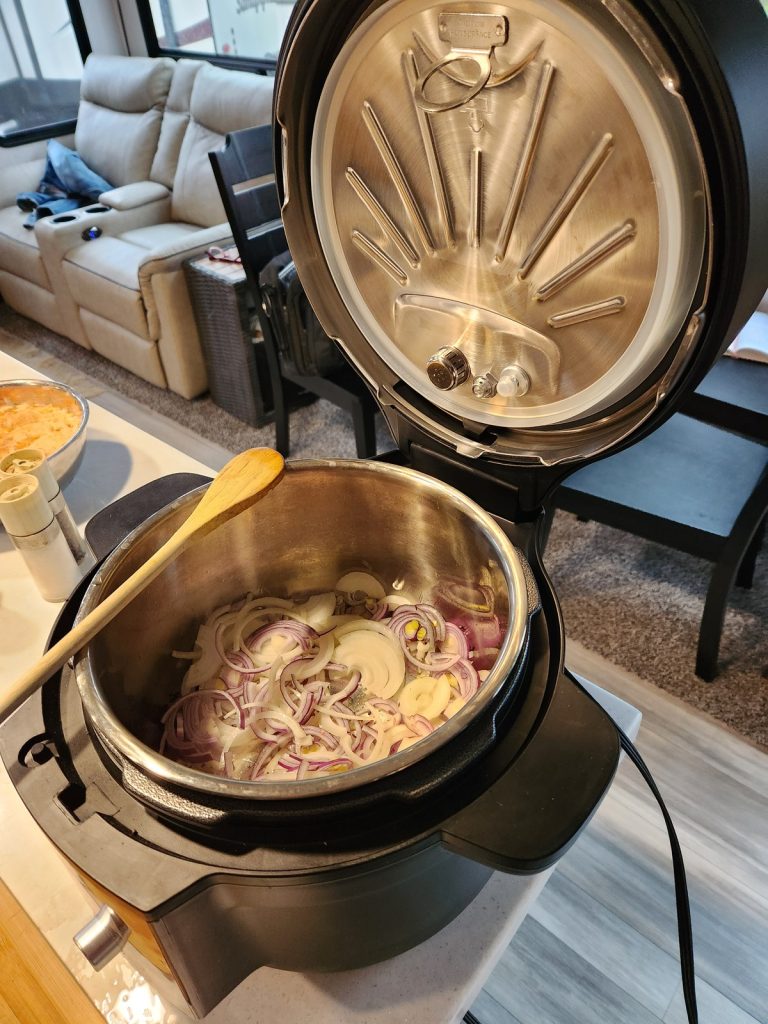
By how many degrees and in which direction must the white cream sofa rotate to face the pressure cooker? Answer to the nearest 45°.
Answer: approximately 45° to its left

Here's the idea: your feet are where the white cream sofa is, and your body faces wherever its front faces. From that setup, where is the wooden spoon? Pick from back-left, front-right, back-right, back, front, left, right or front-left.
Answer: front-left

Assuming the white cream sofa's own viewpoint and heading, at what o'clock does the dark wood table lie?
The dark wood table is roughly at 10 o'clock from the white cream sofa.

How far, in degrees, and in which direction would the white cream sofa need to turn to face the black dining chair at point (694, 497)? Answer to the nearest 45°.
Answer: approximately 45° to its left

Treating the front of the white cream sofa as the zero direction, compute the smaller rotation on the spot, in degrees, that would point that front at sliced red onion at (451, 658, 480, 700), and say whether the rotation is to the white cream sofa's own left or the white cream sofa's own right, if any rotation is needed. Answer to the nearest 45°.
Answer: approximately 45° to the white cream sofa's own left

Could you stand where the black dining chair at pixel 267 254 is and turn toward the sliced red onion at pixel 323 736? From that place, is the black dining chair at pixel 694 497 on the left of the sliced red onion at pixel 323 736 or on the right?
left
